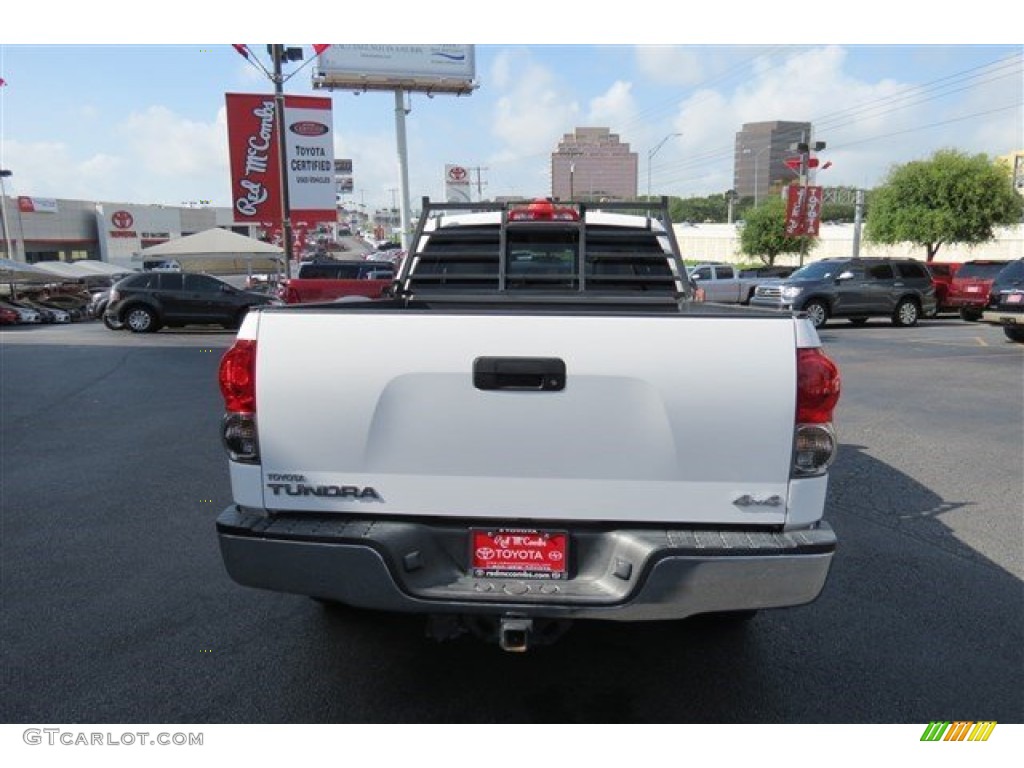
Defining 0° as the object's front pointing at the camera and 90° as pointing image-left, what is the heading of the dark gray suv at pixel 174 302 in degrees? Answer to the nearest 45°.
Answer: approximately 270°

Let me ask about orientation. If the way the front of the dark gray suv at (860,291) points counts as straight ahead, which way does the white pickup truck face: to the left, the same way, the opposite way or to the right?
to the right

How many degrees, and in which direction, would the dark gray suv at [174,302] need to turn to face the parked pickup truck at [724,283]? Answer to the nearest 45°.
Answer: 0° — it already faces it

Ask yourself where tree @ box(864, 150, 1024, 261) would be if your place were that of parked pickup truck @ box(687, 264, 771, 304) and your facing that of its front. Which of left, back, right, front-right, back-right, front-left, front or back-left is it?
back-right

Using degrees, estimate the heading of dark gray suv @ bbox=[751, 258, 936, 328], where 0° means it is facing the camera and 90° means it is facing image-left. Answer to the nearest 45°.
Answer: approximately 45°

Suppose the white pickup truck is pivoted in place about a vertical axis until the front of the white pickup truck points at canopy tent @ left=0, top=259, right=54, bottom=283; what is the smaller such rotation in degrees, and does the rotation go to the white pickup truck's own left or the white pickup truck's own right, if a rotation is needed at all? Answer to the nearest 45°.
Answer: approximately 45° to the white pickup truck's own left

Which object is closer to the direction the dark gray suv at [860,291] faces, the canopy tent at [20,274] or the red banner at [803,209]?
the canopy tent

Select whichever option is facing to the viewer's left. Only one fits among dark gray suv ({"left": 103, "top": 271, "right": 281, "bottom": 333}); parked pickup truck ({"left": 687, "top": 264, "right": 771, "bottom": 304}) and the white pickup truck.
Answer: the parked pickup truck

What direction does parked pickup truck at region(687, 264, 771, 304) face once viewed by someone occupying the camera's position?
facing to the left of the viewer

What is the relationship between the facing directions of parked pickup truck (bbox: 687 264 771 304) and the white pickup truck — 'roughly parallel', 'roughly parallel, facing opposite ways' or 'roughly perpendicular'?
roughly perpendicular

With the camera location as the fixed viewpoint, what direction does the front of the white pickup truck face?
facing away from the viewer
